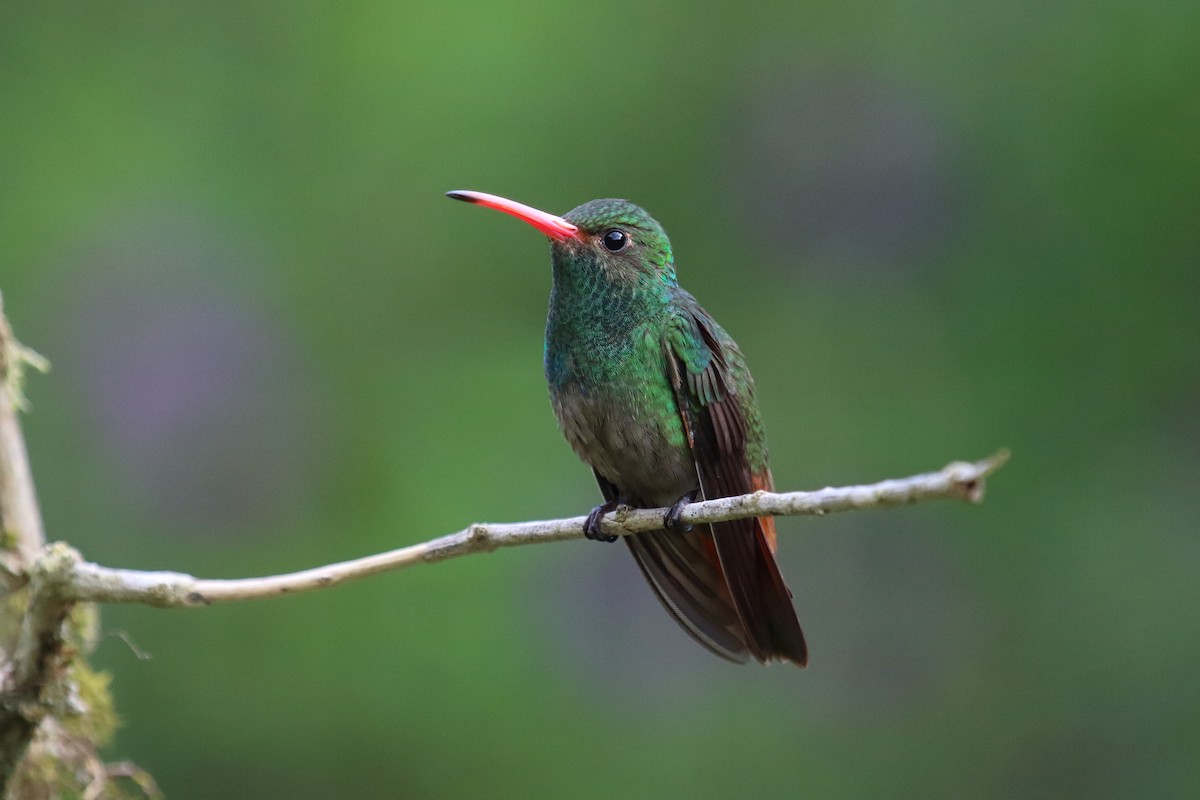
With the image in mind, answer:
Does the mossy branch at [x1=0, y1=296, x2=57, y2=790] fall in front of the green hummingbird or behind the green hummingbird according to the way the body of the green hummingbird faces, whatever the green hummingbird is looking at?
in front

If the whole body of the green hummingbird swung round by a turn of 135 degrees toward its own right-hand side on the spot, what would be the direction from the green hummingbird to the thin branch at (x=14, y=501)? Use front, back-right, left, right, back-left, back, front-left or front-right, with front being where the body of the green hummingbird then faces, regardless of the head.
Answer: left
